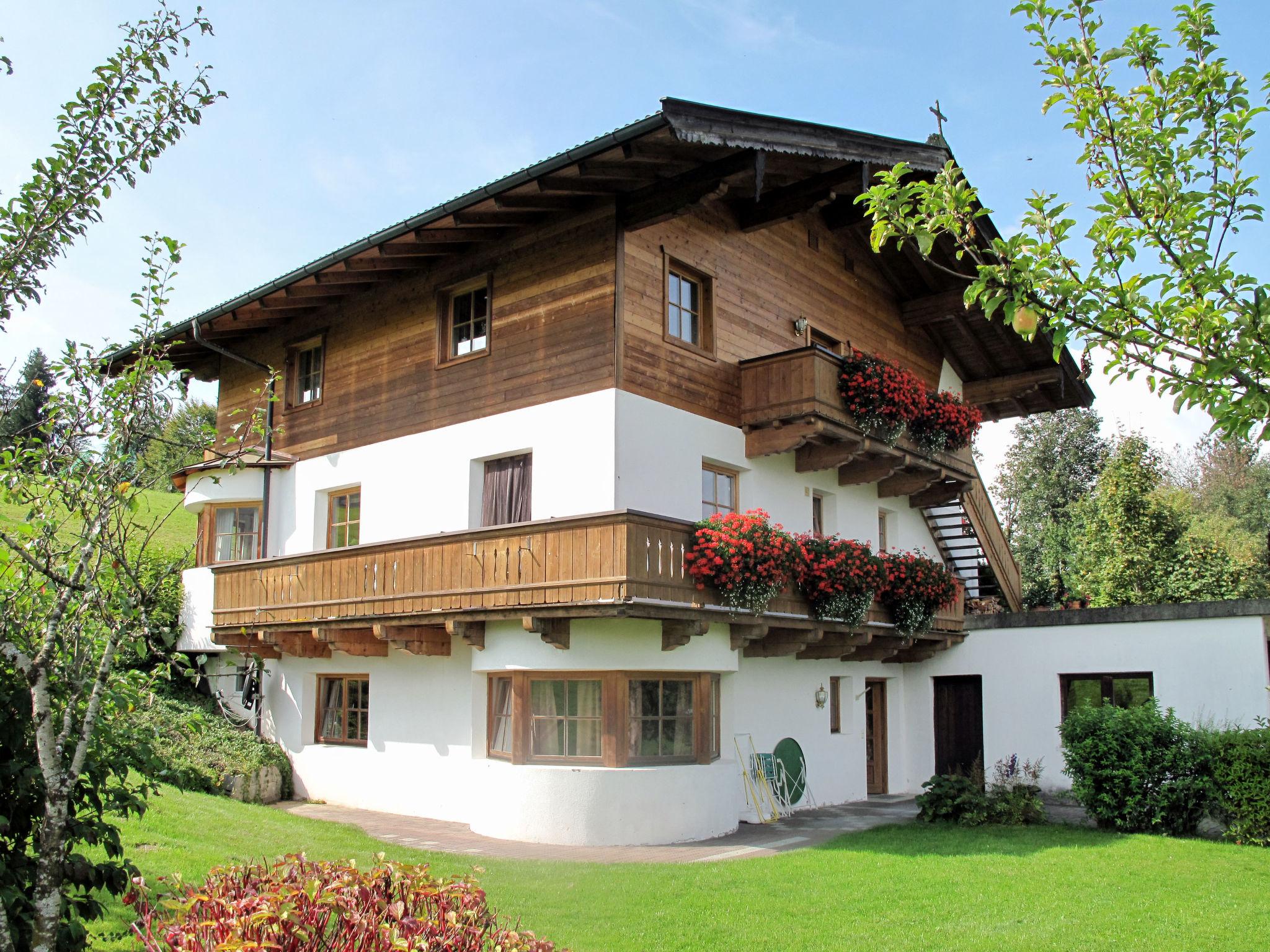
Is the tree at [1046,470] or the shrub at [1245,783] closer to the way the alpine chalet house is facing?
the shrub

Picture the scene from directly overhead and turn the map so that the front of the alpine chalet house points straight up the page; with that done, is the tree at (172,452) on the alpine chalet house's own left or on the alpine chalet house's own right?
on the alpine chalet house's own right

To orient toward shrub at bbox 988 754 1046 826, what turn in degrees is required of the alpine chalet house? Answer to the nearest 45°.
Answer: approximately 45° to its left

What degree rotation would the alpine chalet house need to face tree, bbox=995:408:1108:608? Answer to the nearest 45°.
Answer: approximately 90° to its left

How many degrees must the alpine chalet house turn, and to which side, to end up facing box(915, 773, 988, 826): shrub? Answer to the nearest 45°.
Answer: approximately 45° to its left

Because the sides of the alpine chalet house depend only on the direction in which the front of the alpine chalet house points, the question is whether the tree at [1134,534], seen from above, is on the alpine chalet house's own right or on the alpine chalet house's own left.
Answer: on the alpine chalet house's own left

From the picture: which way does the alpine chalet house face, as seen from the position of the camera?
facing the viewer and to the right of the viewer

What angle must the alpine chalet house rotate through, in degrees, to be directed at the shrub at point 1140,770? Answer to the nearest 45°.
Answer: approximately 45° to its left

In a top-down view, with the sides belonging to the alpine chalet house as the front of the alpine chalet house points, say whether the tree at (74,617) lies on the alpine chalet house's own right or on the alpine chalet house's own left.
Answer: on the alpine chalet house's own right

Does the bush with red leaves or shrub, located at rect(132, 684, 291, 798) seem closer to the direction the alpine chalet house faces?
the bush with red leaves
